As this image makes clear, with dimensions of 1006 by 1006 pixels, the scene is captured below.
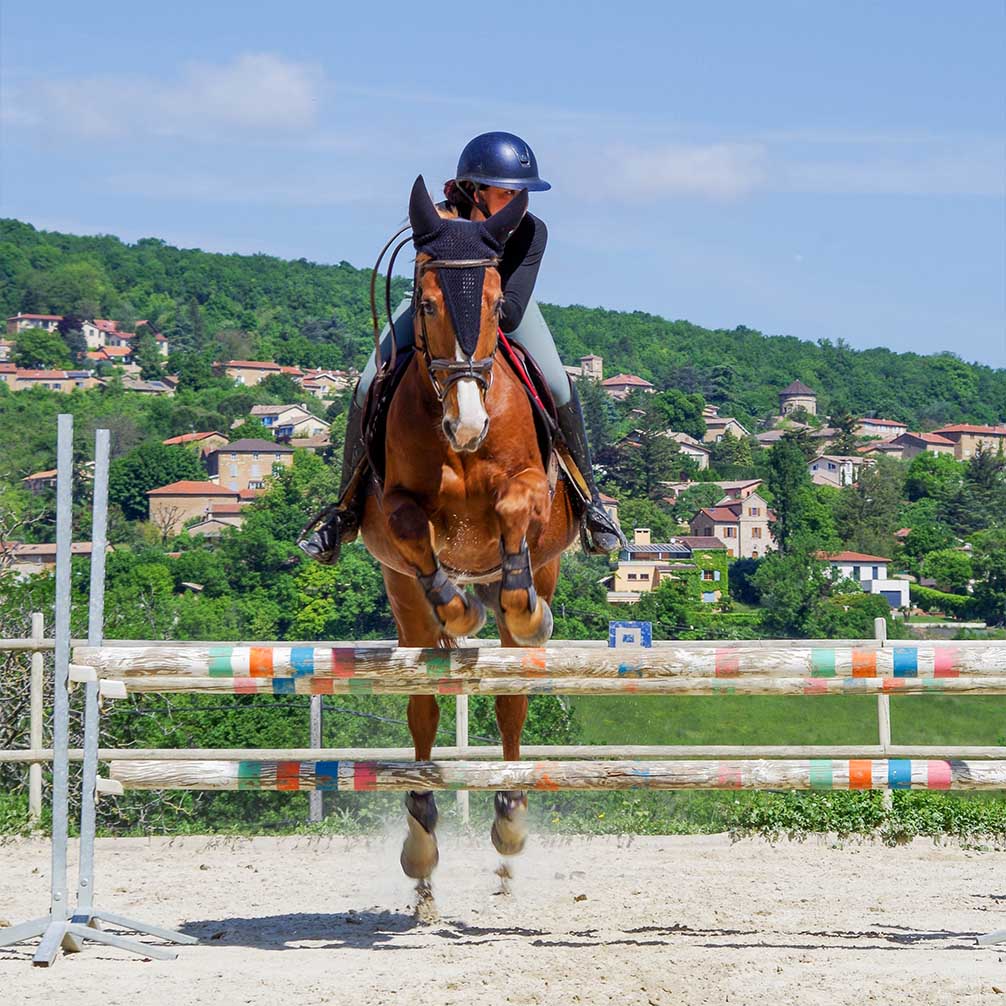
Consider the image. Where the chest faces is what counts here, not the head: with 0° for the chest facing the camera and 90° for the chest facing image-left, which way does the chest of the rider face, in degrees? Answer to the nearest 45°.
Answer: approximately 0°

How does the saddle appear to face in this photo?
toward the camera

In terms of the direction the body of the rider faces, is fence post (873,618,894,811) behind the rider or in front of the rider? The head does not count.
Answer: behind

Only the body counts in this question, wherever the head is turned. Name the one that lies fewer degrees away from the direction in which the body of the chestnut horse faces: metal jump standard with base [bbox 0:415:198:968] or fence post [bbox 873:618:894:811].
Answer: the metal jump standard with base

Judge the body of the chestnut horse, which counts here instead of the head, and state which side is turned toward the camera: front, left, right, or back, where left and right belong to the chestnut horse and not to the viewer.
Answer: front

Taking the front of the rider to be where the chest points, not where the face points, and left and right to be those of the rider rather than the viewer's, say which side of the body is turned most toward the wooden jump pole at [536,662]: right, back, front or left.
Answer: front

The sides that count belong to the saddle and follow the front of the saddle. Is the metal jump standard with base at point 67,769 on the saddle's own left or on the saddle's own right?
on the saddle's own right

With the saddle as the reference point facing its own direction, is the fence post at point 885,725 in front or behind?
behind
